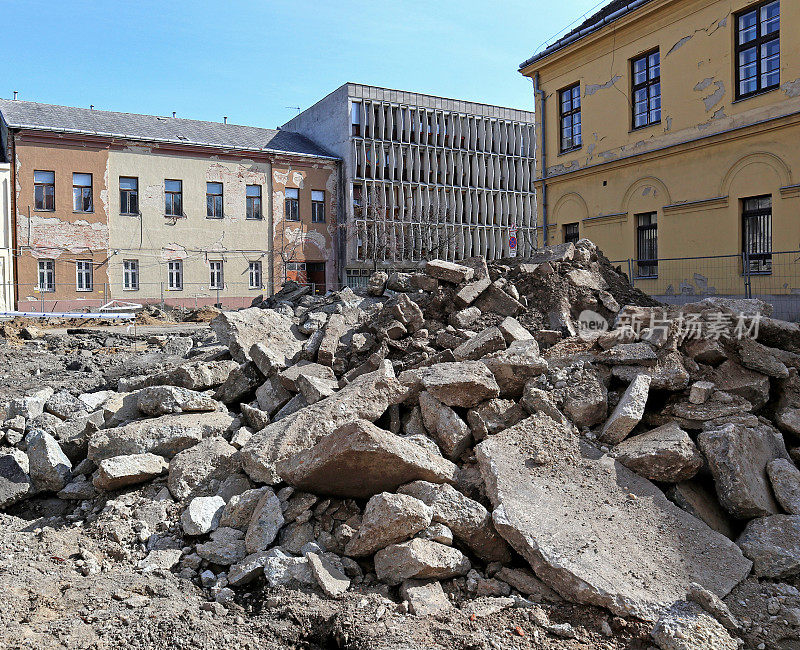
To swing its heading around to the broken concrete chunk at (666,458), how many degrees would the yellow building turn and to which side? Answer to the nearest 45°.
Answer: approximately 45° to its left

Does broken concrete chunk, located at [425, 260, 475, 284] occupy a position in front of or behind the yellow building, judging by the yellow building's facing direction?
in front

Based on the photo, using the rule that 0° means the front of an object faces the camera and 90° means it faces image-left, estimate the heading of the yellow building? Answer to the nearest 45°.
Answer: approximately 45°

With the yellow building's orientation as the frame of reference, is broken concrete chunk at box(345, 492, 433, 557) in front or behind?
in front

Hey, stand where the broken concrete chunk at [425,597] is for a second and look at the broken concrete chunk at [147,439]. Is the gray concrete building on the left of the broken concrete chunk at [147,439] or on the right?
right

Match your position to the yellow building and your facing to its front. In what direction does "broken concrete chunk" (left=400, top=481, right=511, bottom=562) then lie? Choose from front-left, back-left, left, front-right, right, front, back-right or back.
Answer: front-left

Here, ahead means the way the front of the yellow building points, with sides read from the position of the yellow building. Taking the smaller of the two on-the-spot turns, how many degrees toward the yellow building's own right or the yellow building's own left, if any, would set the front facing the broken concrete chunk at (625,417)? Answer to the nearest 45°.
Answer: approximately 45° to the yellow building's own left

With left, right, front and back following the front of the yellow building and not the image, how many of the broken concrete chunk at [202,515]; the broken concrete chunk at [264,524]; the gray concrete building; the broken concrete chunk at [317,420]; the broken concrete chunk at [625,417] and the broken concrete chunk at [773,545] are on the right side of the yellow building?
1

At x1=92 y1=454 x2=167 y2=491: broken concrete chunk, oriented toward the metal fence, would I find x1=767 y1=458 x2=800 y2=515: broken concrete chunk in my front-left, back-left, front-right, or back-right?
front-right

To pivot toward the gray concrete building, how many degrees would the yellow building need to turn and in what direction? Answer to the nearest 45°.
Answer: approximately 90° to its right

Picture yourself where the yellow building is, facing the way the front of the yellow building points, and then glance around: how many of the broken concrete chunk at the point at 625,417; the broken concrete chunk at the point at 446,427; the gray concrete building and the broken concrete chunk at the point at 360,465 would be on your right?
1

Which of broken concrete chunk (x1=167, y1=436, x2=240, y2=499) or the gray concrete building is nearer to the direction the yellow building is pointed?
the broken concrete chunk

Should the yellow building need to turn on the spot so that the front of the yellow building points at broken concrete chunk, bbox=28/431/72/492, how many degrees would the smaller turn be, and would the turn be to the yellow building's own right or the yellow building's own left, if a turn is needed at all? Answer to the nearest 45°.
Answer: approximately 45° to the yellow building's own left

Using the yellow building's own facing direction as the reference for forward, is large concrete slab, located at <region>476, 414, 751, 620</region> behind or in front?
in front

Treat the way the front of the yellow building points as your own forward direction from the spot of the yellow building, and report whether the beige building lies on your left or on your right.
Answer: on your right

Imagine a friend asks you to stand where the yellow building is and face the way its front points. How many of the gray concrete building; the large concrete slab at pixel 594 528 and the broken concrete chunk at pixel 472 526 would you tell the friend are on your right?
1

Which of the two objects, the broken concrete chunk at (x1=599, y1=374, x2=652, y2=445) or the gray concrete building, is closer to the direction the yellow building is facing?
the broken concrete chunk

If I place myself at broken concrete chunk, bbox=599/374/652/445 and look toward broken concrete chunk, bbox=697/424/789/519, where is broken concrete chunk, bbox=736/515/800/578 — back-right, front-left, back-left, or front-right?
front-right

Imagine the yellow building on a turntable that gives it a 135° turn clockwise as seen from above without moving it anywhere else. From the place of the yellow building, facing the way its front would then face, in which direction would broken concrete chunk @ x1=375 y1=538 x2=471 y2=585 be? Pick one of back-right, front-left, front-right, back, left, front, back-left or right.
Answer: back

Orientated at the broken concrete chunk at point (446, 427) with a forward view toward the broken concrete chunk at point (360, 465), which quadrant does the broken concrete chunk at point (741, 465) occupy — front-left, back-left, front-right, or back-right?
back-left
